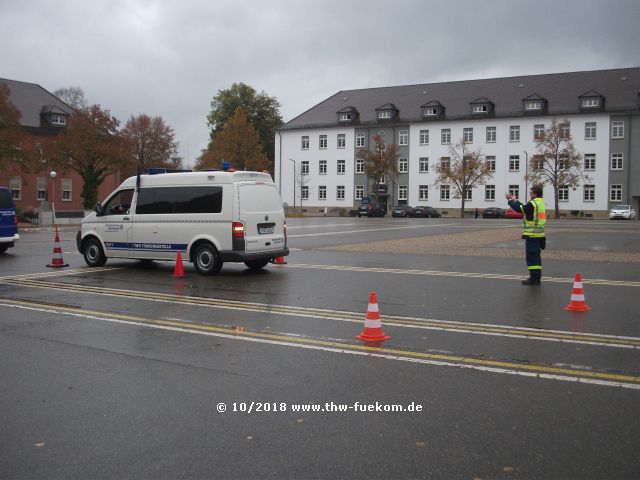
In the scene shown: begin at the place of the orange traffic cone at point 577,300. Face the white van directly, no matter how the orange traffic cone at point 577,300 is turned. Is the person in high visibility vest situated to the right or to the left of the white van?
right

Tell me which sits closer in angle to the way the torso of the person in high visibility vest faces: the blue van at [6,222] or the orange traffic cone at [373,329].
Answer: the blue van

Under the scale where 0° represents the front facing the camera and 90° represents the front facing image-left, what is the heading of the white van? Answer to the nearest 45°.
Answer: approximately 135°

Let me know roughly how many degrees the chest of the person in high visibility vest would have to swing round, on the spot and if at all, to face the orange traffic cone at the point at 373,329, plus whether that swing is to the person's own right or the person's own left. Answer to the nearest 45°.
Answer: approximately 90° to the person's own left

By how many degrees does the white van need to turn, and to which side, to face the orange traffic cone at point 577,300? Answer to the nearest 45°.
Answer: approximately 180°

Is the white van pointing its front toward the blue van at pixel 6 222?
yes

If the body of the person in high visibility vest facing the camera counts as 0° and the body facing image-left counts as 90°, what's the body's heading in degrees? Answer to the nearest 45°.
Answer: approximately 90°

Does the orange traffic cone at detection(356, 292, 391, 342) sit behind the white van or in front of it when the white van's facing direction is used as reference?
behind
